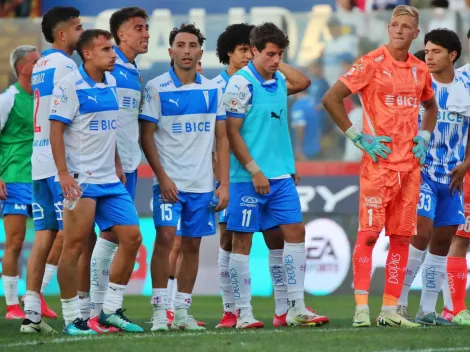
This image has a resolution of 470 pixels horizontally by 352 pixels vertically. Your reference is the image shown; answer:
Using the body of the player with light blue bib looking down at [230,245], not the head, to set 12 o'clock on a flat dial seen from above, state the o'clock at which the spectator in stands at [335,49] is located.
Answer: The spectator in stands is roughly at 8 o'clock from the player with light blue bib looking down.

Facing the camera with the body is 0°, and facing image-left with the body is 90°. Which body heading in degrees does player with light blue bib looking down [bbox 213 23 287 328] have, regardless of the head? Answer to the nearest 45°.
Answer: approximately 315°

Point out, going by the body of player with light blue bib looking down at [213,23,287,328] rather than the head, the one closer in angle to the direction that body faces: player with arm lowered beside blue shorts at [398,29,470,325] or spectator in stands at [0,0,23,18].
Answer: the player with arm lowered beside blue shorts

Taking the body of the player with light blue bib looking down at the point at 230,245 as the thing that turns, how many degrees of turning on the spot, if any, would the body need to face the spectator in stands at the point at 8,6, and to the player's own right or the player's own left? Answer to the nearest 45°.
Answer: approximately 180°

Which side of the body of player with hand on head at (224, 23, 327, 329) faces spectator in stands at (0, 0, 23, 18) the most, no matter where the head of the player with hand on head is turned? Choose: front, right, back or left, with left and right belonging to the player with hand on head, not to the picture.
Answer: back
